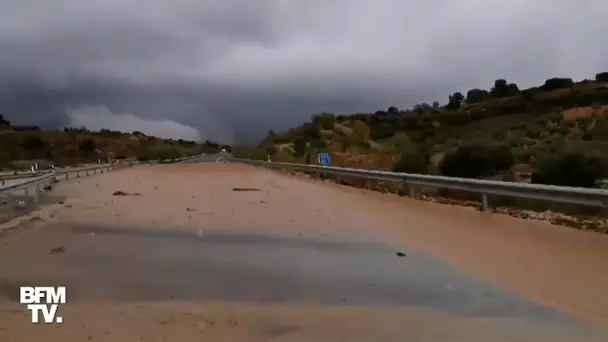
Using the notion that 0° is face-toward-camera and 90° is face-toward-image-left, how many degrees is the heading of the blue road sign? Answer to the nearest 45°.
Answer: approximately 0°

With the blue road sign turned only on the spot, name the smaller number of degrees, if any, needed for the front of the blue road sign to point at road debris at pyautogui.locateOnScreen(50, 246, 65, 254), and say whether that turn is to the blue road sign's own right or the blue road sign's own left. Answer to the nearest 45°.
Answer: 0° — it already faces it

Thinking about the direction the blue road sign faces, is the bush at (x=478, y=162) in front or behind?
in front

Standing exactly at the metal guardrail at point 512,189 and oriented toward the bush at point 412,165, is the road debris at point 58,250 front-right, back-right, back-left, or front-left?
back-left

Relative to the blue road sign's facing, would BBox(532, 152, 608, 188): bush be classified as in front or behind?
in front

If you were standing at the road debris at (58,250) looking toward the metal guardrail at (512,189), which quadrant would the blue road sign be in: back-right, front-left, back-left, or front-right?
front-left

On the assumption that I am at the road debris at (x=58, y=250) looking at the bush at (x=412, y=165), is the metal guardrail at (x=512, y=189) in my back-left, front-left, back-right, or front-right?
front-right

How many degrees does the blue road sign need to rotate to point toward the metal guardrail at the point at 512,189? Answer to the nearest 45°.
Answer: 0° — it already faces it
